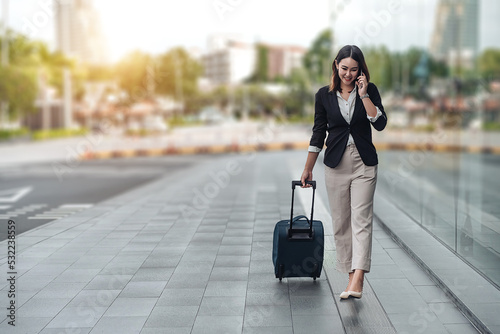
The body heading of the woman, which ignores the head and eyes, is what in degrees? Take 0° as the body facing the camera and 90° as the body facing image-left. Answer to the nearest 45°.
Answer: approximately 0°

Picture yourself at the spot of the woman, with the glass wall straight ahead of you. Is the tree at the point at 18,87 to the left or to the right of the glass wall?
left
